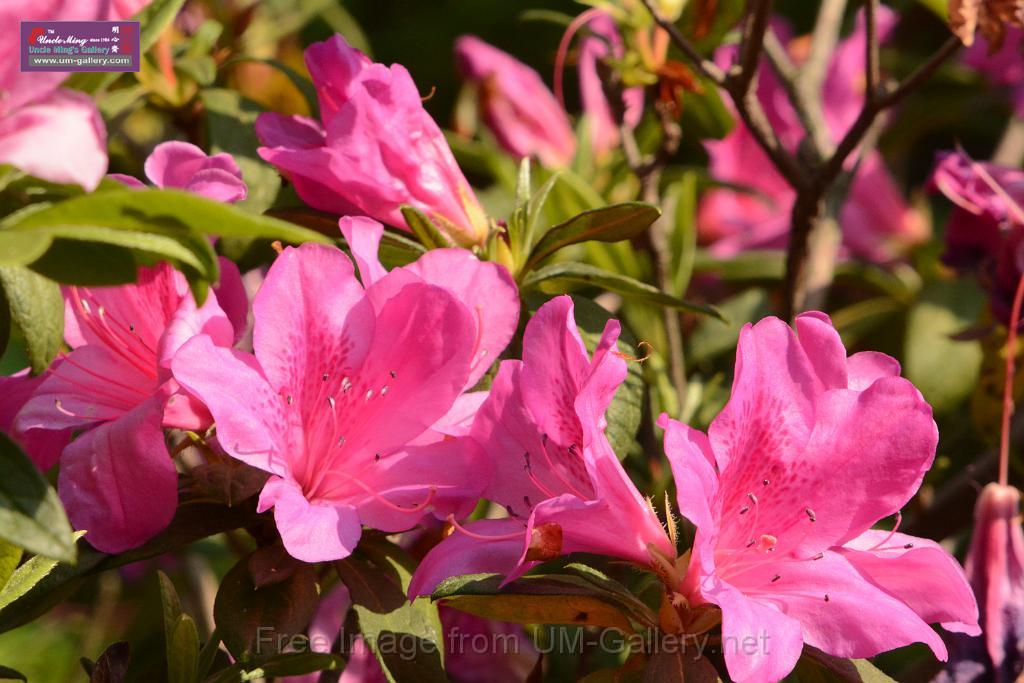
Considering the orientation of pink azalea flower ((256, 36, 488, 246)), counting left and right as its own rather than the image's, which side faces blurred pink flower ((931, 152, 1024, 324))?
back

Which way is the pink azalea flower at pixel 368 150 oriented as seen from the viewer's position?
to the viewer's left

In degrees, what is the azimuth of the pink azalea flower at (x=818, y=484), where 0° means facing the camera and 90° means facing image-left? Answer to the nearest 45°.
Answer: approximately 315°

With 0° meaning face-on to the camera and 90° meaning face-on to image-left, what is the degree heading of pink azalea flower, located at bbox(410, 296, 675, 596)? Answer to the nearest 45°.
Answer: approximately 45°

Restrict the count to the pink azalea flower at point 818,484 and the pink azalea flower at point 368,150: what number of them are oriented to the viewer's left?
1

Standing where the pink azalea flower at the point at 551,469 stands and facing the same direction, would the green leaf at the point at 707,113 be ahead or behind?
behind

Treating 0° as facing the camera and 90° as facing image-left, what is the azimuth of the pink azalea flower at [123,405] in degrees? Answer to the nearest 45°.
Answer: approximately 45°

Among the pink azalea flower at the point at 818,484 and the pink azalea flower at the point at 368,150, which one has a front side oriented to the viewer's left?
the pink azalea flower at the point at 368,150

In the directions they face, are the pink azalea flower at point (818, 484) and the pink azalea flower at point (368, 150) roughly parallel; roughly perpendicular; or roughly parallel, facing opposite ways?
roughly perpendicular
